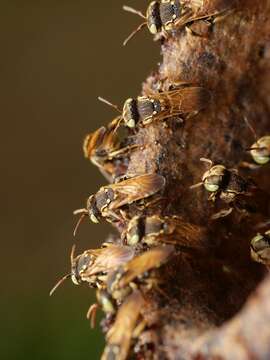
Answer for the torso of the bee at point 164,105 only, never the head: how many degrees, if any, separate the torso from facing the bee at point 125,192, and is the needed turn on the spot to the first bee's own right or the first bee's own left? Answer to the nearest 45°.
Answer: approximately 45° to the first bee's own left

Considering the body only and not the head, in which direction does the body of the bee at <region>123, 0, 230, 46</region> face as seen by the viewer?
to the viewer's left

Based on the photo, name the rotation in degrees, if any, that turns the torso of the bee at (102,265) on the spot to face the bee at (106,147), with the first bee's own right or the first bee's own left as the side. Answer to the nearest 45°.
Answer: approximately 135° to the first bee's own right

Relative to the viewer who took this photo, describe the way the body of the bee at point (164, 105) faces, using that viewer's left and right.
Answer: facing to the left of the viewer

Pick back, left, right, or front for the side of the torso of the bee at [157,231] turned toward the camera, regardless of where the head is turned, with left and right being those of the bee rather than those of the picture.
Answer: left

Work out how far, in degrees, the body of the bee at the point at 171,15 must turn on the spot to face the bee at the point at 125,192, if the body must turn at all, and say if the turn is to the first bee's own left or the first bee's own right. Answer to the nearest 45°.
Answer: approximately 45° to the first bee's own left

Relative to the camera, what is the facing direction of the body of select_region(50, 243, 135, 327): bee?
to the viewer's left

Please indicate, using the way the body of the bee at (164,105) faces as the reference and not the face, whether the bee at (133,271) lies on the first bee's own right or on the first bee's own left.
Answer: on the first bee's own left

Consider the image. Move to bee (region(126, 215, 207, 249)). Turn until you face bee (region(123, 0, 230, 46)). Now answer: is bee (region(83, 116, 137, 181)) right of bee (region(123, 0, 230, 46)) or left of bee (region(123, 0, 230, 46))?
left
